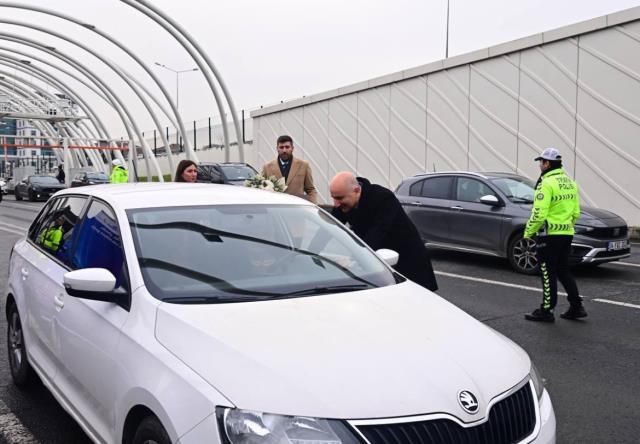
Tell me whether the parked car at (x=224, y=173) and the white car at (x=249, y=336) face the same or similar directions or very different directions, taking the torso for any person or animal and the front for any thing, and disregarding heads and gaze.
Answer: same or similar directions

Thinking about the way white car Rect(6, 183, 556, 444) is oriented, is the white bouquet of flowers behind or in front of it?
behind

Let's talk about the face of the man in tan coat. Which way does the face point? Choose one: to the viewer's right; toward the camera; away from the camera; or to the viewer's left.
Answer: toward the camera

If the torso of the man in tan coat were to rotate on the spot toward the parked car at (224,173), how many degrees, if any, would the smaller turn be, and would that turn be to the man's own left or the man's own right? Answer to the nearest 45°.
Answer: approximately 180°

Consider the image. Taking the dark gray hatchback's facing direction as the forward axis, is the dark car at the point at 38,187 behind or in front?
behind

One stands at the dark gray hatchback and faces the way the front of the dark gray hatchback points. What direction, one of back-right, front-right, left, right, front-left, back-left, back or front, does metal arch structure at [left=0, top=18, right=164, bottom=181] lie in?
back

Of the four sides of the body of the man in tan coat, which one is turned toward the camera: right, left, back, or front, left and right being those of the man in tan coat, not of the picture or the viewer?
front

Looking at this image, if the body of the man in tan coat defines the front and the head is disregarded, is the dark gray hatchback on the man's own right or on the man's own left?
on the man's own left

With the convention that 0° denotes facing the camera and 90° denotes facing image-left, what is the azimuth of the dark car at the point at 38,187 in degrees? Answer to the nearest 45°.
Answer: approximately 315°

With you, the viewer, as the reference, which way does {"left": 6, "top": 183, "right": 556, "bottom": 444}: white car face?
facing the viewer and to the right of the viewer

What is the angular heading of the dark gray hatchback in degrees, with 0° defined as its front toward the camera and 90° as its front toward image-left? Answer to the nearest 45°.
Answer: approximately 315°
